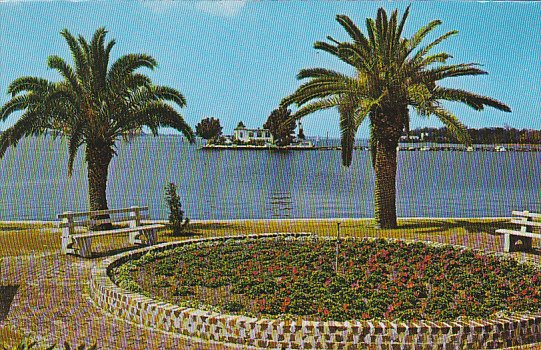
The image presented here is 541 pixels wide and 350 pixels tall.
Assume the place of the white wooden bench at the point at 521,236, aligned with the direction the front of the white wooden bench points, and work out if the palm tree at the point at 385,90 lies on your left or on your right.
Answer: on your right

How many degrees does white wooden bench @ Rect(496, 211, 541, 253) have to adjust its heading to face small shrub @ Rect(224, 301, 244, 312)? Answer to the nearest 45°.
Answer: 0° — it already faces it

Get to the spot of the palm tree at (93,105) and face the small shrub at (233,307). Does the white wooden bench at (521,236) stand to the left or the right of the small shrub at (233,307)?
left

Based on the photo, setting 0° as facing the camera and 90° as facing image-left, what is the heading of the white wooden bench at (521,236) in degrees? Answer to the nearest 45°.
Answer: approximately 45°

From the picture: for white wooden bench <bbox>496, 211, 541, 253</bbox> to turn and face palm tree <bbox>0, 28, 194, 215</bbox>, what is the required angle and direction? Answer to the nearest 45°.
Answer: approximately 45° to its right

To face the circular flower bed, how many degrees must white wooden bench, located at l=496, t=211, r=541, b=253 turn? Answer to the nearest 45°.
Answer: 0° — it already faces it
